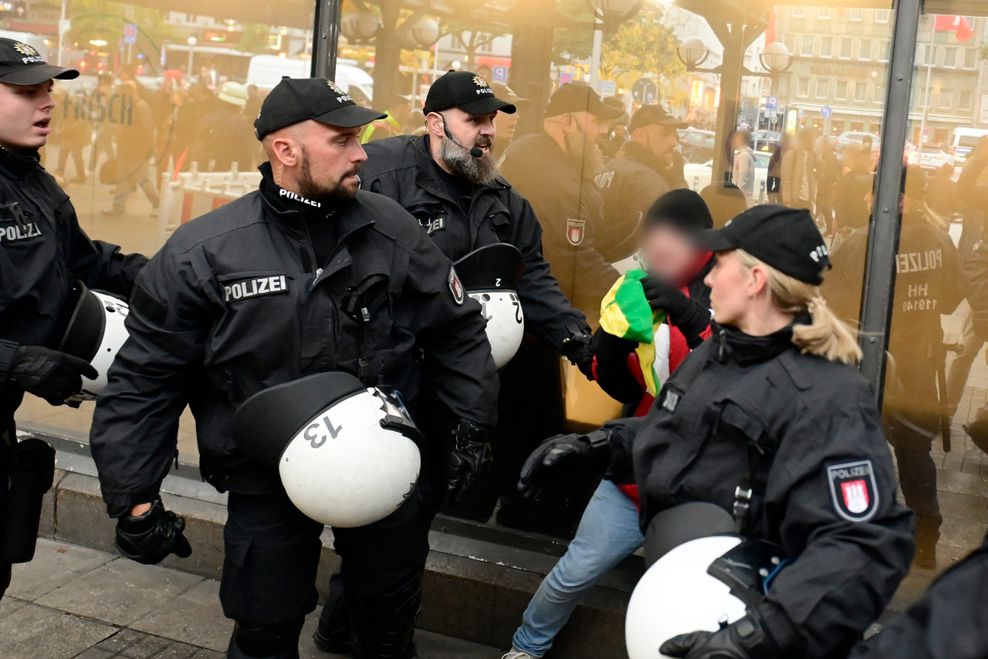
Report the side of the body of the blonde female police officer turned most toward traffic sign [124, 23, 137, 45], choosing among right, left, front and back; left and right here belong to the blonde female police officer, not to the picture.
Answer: right

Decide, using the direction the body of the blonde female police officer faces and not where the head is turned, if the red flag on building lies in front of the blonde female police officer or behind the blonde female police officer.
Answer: behind

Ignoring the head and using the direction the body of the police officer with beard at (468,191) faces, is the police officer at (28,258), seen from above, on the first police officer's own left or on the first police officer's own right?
on the first police officer's own right

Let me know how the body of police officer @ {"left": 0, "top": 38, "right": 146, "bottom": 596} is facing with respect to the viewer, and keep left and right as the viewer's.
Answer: facing the viewer and to the right of the viewer

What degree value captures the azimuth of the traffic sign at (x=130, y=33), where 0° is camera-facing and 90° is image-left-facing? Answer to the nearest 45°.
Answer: approximately 0°

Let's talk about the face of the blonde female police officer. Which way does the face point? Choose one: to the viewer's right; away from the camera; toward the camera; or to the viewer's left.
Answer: to the viewer's left

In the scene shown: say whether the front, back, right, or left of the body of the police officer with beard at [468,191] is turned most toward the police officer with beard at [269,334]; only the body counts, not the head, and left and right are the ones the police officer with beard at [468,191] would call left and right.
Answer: right

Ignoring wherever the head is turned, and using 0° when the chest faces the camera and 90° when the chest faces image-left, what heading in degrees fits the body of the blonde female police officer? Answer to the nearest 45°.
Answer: approximately 45°

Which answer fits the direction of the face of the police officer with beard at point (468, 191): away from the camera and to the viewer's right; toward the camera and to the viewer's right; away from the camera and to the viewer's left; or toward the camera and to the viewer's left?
toward the camera and to the viewer's right
